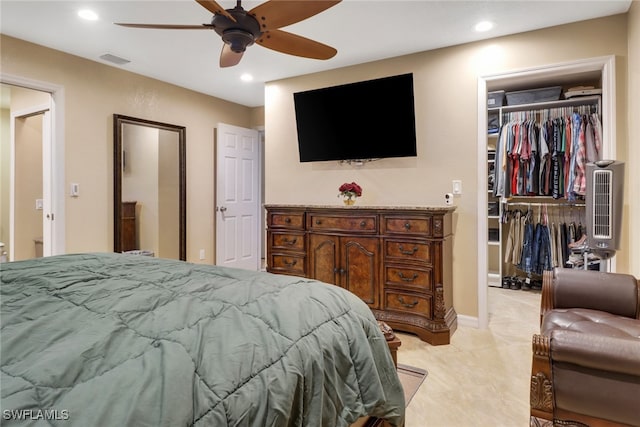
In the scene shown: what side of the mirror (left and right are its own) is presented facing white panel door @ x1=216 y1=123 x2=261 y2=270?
left

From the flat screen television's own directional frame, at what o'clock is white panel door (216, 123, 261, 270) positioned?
The white panel door is roughly at 3 o'clock from the flat screen television.

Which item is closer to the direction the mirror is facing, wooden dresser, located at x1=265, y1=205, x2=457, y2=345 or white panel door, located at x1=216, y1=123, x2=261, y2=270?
the wooden dresser

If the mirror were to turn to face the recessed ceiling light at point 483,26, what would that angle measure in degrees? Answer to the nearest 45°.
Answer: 0° — it already faces it

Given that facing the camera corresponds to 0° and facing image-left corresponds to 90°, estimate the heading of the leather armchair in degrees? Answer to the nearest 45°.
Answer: approximately 90°

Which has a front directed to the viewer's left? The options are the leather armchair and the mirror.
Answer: the leather armchair

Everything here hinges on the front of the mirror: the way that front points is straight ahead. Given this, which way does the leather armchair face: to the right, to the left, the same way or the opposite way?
the opposite way

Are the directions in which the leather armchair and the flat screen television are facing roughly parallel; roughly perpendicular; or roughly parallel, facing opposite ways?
roughly perpendicular

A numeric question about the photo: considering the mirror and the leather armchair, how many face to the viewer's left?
1
